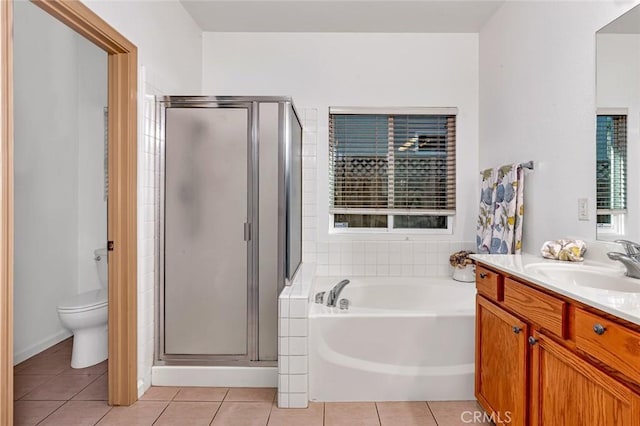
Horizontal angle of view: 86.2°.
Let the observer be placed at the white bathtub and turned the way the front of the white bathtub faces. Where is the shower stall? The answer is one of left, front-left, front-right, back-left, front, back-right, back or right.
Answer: right

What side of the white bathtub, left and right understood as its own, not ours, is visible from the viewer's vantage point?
front

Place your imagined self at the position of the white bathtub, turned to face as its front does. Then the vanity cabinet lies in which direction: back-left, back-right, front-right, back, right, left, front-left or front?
front-left

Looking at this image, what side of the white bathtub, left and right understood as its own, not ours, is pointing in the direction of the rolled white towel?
left

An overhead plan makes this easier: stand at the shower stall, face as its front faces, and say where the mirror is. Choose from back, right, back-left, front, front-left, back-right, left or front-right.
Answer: front-left

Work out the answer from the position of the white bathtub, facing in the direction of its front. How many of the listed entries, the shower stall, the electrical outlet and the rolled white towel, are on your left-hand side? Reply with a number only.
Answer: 2

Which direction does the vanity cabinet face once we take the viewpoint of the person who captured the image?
facing the viewer and to the left of the viewer

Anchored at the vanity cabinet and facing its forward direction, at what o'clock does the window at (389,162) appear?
The window is roughly at 3 o'clock from the vanity cabinet.

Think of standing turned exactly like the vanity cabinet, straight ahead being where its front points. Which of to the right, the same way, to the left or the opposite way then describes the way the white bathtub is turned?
to the left

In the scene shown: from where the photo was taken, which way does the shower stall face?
toward the camera

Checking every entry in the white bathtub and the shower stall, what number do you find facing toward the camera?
2

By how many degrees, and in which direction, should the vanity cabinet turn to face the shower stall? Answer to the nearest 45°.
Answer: approximately 45° to its right

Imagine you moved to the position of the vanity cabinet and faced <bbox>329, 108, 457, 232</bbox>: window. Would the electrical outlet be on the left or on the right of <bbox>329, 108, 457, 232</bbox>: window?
right

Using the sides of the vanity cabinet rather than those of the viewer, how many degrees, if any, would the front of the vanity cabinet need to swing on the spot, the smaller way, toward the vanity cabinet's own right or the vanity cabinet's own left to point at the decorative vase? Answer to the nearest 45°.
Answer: approximately 135° to the vanity cabinet's own right

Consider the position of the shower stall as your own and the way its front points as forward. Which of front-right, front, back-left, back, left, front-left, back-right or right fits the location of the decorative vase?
left

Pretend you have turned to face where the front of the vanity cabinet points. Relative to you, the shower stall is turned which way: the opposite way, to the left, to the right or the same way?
to the left
